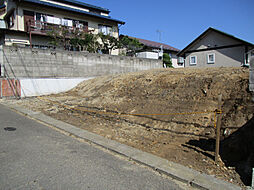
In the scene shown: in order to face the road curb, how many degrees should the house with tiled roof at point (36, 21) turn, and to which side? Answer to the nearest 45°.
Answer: approximately 45° to its right

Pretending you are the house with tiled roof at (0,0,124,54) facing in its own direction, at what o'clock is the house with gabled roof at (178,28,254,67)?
the house with gabled roof at (178,28,254,67) is roughly at 11 o'clock from the house with tiled roof at (0,0,124,54).

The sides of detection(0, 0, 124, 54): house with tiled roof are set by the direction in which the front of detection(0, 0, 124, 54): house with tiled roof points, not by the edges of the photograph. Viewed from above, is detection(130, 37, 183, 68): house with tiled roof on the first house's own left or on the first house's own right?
on the first house's own left

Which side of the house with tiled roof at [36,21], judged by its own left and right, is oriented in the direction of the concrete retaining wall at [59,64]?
front

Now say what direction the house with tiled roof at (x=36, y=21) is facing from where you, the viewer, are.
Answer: facing the viewer and to the right of the viewer

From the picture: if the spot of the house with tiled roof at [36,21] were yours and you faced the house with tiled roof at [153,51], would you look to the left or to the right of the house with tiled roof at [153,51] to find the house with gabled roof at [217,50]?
right

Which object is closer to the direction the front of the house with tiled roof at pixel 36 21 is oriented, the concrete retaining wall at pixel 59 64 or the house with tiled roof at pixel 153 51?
the concrete retaining wall

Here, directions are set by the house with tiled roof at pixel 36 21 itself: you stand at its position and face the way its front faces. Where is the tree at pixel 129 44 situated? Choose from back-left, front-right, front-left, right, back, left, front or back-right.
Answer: front-left
